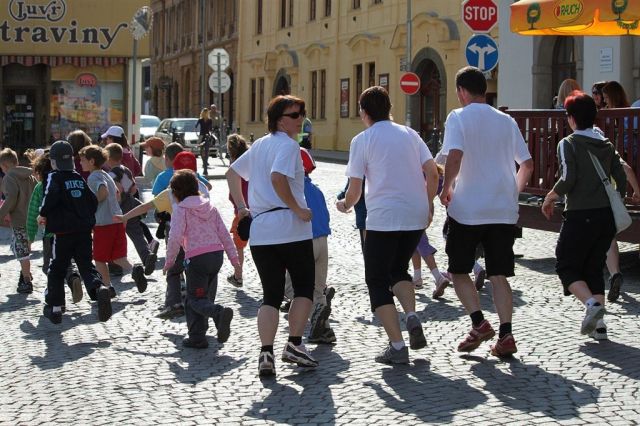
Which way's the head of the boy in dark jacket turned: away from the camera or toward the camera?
away from the camera

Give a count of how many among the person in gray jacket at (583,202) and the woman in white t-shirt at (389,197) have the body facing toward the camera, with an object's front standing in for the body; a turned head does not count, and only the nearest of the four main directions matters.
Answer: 0

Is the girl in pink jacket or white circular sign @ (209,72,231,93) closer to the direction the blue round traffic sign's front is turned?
the girl in pink jacket

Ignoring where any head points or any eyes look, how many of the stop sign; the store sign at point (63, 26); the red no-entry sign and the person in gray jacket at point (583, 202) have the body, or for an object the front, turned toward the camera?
3

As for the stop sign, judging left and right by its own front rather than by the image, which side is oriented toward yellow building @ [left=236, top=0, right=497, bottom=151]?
back

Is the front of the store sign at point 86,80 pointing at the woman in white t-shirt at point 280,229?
yes

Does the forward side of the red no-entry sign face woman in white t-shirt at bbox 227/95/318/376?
yes

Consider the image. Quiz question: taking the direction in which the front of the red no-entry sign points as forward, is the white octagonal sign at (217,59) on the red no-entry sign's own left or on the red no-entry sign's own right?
on the red no-entry sign's own right

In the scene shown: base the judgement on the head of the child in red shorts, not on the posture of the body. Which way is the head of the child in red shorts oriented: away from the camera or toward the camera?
away from the camera

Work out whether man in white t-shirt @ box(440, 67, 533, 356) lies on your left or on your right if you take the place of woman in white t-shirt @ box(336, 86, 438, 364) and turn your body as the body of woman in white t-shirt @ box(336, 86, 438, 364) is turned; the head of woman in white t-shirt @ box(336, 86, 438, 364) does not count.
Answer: on your right
